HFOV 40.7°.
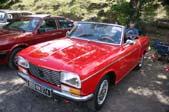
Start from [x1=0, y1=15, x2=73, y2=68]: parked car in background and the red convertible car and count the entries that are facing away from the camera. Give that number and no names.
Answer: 0

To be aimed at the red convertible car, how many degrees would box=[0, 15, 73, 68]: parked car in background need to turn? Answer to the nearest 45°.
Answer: approximately 45° to its left

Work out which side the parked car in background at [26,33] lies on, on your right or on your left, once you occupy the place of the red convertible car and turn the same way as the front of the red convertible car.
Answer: on your right

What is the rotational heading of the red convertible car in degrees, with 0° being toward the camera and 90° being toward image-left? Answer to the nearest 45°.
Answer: approximately 45°

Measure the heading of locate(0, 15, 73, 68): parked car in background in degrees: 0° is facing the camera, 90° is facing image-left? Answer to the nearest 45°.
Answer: approximately 45°
